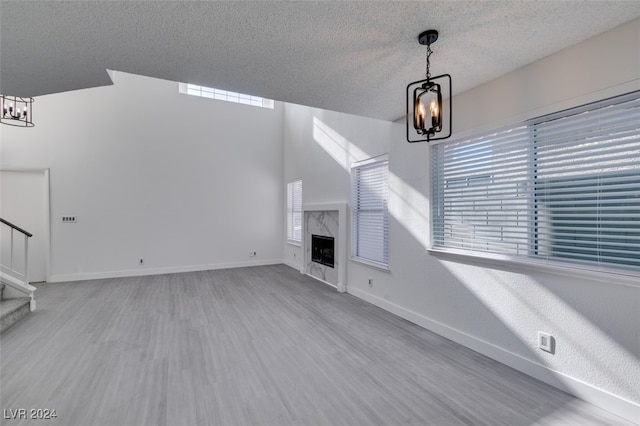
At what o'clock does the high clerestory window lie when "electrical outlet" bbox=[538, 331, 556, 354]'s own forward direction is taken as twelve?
The high clerestory window is roughly at 2 o'clock from the electrical outlet.

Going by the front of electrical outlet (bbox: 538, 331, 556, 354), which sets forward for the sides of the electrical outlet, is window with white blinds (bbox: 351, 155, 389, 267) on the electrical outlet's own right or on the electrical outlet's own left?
on the electrical outlet's own right

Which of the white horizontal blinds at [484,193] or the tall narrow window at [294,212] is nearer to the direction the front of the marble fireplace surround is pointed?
the white horizontal blinds

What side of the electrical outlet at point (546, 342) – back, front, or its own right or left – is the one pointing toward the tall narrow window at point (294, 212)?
right

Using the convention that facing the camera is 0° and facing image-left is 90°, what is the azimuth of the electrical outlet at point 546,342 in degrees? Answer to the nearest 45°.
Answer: approximately 45°

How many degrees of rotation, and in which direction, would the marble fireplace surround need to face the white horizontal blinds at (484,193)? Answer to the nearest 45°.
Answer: approximately 90° to its left

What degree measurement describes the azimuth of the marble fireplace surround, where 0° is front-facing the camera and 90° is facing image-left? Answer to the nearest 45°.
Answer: approximately 45°

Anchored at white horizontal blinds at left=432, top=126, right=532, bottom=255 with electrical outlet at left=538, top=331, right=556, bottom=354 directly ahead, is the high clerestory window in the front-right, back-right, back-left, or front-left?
back-right

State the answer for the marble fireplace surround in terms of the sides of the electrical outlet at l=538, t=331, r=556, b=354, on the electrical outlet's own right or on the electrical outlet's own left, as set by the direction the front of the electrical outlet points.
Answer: on the electrical outlet's own right
